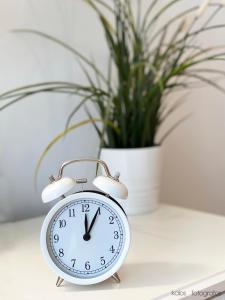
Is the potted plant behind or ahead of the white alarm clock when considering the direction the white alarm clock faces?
behind

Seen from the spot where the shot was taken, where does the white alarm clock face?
facing the viewer
